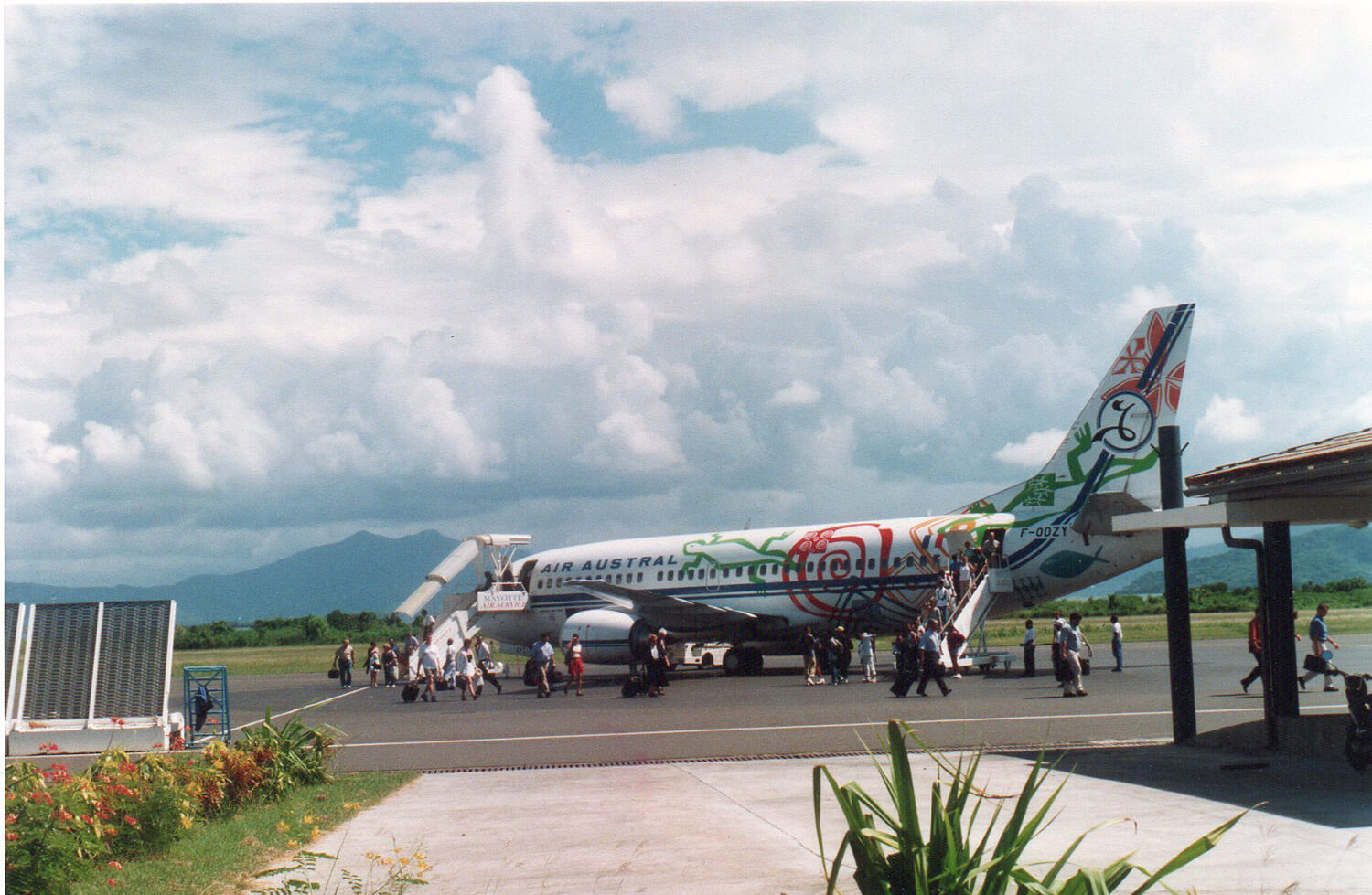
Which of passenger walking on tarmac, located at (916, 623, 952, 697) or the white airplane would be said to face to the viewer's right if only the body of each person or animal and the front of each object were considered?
the passenger walking on tarmac

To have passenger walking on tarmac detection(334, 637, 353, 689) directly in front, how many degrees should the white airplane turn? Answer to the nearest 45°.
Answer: approximately 45° to its left

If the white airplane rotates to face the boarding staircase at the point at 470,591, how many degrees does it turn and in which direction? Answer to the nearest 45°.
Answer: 0° — it already faces it

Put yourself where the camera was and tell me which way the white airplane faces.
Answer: facing away from the viewer and to the left of the viewer

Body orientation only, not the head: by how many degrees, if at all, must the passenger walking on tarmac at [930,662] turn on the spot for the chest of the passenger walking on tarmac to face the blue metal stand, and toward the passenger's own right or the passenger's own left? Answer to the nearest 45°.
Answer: approximately 135° to the passenger's own right

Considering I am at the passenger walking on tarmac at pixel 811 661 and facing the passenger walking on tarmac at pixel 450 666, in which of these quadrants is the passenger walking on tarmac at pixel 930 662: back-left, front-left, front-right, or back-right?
back-left

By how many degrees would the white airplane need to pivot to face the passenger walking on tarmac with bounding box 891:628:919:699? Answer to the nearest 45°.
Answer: approximately 135° to its left

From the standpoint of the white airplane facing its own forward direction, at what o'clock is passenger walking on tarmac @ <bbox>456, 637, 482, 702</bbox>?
The passenger walking on tarmac is roughly at 10 o'clock from the white airplane.
